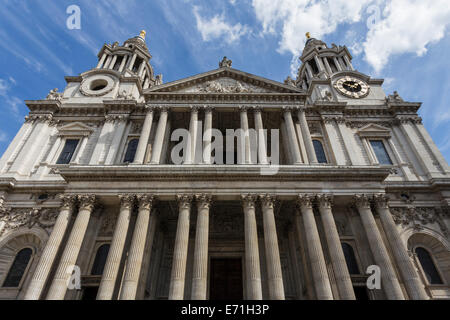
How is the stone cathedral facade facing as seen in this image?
toward the camera

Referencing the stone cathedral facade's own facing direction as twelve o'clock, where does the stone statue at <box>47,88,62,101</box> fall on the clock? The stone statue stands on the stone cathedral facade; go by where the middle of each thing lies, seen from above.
The stone statue is roughly at 3 o'clock from the stone cathedral facade.
